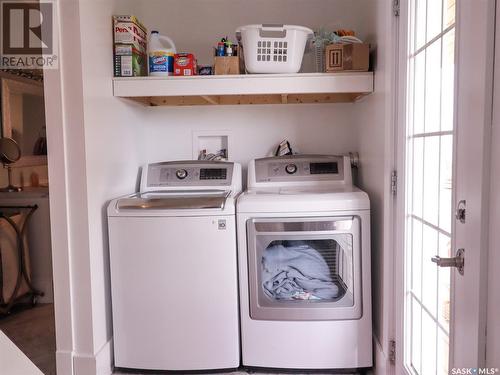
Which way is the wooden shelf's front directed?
toward the camera

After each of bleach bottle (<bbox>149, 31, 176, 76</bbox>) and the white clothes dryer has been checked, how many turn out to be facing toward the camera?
2

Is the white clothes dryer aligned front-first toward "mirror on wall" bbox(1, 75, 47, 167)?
no

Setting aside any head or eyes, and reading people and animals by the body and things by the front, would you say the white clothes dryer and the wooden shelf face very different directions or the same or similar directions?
same or similar directions

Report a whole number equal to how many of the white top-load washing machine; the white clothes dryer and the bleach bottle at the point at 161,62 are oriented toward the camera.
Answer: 3

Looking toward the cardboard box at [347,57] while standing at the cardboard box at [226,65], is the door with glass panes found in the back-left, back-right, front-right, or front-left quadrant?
front-right

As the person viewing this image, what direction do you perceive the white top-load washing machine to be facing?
facing the viewer

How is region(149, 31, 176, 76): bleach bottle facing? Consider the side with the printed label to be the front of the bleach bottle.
toward the camera

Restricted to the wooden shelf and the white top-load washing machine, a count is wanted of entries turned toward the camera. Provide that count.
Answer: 2
